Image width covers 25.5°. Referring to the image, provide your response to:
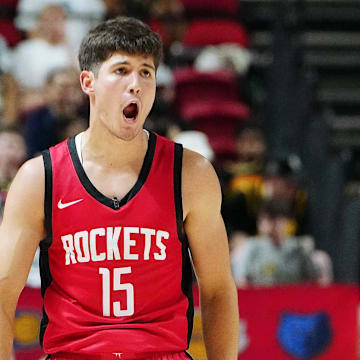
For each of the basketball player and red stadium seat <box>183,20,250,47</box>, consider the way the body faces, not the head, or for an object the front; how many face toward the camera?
2

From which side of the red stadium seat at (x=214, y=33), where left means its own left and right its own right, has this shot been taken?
front

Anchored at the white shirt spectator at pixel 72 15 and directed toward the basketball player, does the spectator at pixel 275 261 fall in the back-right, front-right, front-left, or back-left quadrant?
front-left

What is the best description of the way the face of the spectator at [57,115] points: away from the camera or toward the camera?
toward the camera

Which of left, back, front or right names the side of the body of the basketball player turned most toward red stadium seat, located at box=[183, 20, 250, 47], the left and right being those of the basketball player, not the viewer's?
back

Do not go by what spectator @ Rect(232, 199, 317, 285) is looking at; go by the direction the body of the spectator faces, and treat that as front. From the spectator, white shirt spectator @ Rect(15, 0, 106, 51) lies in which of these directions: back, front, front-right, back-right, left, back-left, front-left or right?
back-right

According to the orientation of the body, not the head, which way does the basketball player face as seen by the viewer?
toward the camera

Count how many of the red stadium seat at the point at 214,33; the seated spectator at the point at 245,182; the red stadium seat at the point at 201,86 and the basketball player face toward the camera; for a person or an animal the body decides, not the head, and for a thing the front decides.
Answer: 4

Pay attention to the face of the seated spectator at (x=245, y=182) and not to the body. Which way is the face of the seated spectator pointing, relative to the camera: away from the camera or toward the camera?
toward the camera

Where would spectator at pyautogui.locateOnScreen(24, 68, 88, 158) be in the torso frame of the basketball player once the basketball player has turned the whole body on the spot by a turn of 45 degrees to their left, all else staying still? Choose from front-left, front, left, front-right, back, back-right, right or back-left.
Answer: back-left

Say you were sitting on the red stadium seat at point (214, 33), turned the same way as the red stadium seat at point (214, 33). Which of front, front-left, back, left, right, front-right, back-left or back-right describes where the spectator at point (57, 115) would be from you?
front-right

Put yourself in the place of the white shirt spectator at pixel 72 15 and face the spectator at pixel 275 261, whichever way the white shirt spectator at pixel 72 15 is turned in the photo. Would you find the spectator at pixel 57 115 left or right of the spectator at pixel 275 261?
right

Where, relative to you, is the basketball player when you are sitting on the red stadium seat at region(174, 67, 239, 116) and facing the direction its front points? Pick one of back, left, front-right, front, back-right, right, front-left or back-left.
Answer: front

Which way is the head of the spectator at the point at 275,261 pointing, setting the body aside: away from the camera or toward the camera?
toward the camera

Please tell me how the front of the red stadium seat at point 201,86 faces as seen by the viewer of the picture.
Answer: facing the viewer

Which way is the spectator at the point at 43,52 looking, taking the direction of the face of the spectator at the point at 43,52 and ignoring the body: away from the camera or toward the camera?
toward the camera

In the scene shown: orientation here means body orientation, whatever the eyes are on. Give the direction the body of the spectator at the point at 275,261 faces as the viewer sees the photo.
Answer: toward the camera
